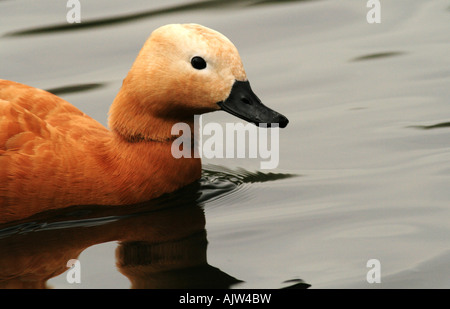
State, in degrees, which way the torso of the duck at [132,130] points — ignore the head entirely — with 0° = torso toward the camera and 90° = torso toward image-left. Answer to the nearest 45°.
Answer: approximately 270°
